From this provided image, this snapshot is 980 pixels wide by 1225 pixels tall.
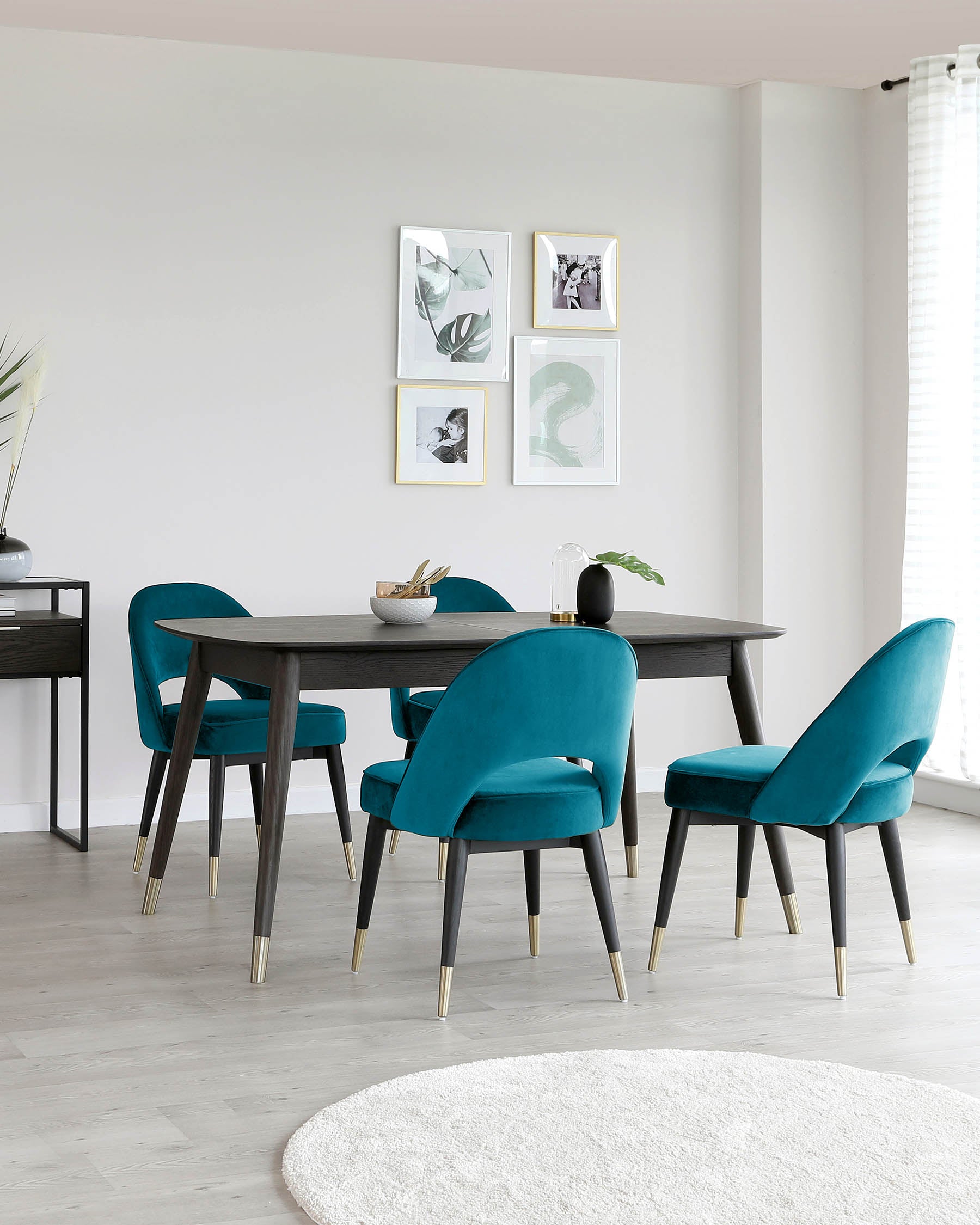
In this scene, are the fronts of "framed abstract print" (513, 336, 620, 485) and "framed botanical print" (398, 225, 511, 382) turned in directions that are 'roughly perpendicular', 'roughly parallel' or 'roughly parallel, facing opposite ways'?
roughly parallel

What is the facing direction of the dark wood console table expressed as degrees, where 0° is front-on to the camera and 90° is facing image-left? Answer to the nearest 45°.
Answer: approximately 0°

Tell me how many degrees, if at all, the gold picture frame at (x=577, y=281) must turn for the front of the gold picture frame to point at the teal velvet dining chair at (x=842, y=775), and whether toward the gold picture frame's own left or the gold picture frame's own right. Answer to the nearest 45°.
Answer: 0° — it already faces it

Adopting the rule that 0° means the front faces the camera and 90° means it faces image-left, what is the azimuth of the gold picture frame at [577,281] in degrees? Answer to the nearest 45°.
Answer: approximately 0°

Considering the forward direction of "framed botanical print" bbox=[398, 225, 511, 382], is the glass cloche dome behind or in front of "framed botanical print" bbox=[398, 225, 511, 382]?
in front

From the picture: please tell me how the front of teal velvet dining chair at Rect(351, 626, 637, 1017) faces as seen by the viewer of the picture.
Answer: facing away from the viewer and to the left of the viewer

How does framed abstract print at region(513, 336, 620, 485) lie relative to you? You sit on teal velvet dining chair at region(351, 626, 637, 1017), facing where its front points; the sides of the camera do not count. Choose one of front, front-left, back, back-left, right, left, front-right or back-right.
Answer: front-right

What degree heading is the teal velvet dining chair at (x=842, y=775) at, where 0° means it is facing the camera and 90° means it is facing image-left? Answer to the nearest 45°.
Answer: approximately 135°

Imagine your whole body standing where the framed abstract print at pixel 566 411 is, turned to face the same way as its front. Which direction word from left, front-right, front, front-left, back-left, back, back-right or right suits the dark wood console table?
front-right

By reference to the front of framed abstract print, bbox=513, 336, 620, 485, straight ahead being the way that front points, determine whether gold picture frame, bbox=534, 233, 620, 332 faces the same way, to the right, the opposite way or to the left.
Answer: the same way

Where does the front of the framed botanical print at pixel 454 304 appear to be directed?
toward the camera

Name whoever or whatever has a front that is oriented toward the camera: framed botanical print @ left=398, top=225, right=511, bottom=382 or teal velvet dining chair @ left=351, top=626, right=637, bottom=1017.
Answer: the framed botanical print

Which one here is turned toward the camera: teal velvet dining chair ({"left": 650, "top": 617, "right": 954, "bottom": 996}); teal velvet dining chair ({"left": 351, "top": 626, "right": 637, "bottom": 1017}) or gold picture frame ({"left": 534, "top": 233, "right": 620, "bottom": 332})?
the gold picture frame

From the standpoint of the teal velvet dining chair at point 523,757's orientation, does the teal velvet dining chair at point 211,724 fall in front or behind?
in front

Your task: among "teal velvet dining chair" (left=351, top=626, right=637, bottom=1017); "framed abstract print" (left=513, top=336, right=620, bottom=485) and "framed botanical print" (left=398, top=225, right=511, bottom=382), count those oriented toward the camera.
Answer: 2

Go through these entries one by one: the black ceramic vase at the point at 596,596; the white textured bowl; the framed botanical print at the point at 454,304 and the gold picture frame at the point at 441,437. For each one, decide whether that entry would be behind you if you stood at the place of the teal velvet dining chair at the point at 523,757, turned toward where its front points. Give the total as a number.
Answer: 0

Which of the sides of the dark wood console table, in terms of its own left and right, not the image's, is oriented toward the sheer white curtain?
left

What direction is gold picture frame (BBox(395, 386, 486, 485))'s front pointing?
toward the camera

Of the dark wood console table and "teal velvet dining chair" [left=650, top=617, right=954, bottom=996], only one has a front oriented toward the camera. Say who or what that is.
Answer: the dark wood console table

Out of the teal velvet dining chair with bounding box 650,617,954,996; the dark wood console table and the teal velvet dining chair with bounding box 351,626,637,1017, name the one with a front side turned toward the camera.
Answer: the dark wood console table

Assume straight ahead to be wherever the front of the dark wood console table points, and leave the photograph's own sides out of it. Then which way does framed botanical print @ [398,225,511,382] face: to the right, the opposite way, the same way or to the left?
the same way
